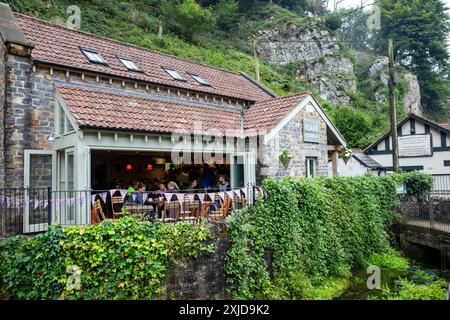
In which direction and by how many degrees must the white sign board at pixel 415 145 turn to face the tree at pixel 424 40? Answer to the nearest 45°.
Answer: approximately 180°

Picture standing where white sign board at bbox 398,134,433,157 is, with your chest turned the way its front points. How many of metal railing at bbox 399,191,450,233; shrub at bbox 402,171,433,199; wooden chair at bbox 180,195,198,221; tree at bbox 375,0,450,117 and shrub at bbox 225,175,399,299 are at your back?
1

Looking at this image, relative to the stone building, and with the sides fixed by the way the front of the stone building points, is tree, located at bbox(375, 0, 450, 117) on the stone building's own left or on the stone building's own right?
on the stone building's own left

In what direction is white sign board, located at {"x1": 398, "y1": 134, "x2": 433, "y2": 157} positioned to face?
toward the camera

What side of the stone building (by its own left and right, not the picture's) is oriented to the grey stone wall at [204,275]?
front

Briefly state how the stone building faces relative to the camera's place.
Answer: facing the viewer and to the right of the viewer

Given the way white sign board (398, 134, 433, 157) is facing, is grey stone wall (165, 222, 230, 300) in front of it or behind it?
in front

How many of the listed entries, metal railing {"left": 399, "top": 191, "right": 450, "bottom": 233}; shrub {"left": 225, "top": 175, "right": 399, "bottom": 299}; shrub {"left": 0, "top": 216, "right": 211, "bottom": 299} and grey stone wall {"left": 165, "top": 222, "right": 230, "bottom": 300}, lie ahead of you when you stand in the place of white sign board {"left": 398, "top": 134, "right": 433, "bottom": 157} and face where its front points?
4

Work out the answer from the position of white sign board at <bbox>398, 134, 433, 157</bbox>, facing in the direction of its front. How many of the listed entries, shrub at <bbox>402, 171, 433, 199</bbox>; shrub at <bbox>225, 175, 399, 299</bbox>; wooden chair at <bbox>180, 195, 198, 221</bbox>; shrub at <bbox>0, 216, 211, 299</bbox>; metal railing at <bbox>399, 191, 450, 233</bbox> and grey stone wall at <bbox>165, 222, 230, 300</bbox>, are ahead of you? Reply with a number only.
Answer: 6

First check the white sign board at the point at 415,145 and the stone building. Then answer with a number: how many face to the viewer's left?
0

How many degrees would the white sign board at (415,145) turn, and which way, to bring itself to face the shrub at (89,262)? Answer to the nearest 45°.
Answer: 0° — it already faces it

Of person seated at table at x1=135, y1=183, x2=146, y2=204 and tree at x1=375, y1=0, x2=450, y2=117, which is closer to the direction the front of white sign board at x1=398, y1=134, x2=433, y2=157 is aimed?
the person seated at table

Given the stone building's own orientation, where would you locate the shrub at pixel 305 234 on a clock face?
The shrub is roughly at 11 o'clock from the stone building.

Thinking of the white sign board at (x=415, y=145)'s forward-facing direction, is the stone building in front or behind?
in front
